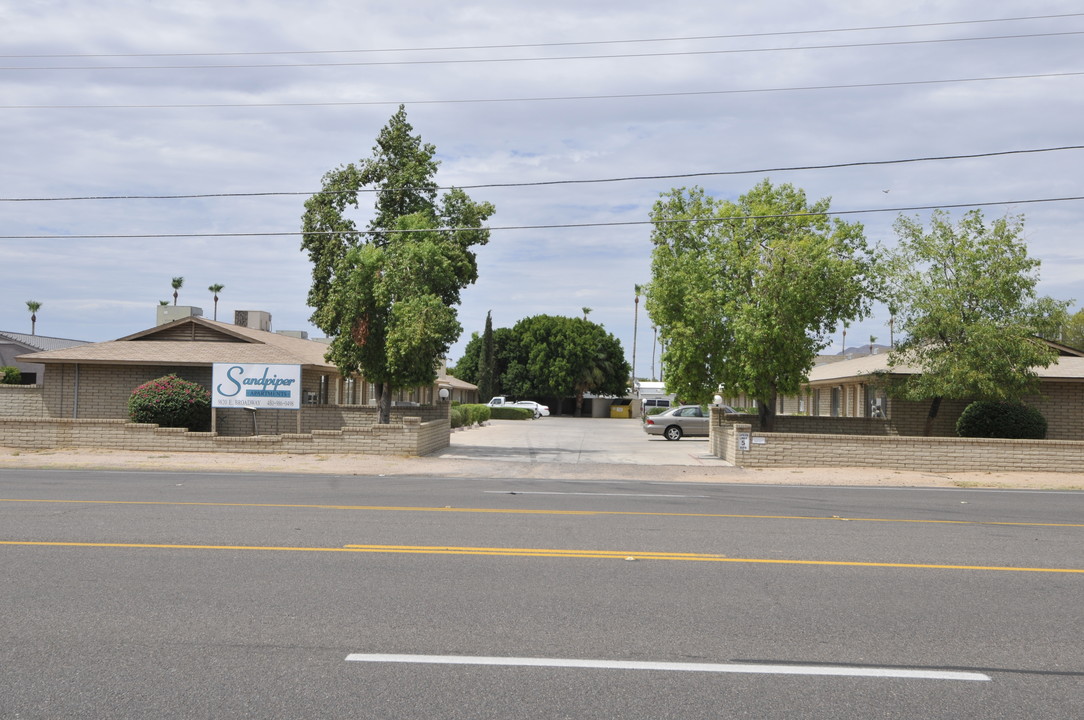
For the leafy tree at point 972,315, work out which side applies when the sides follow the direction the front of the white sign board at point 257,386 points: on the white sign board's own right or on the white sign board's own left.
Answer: on the white sign board's own left

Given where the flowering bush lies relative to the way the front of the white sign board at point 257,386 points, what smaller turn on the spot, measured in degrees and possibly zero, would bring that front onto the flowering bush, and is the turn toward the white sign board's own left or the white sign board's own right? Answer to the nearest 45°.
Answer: approximately 135° to the white sign board's own right

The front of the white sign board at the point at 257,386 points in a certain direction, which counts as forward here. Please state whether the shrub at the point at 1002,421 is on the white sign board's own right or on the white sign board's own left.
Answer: on the white sign board's own left

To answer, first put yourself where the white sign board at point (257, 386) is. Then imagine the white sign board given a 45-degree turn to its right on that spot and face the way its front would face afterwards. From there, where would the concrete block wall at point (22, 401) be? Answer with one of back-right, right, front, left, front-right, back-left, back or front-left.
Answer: right

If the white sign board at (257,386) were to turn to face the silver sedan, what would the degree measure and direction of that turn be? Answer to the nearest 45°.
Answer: approximately 135° to its left

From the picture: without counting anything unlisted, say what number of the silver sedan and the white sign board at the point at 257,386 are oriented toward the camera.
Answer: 1
